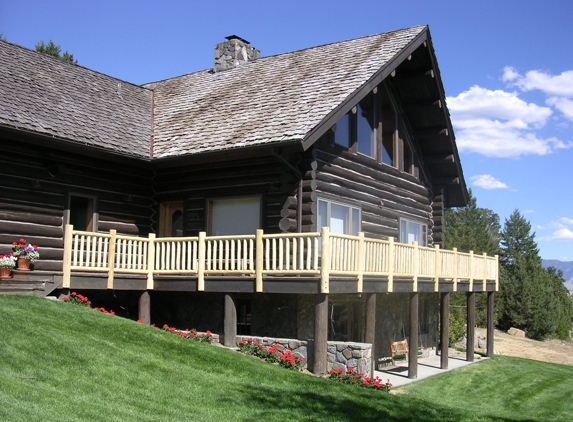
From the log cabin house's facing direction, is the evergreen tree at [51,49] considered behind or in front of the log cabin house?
behind

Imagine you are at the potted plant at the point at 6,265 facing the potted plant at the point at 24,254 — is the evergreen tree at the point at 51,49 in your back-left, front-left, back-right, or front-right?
front-left
